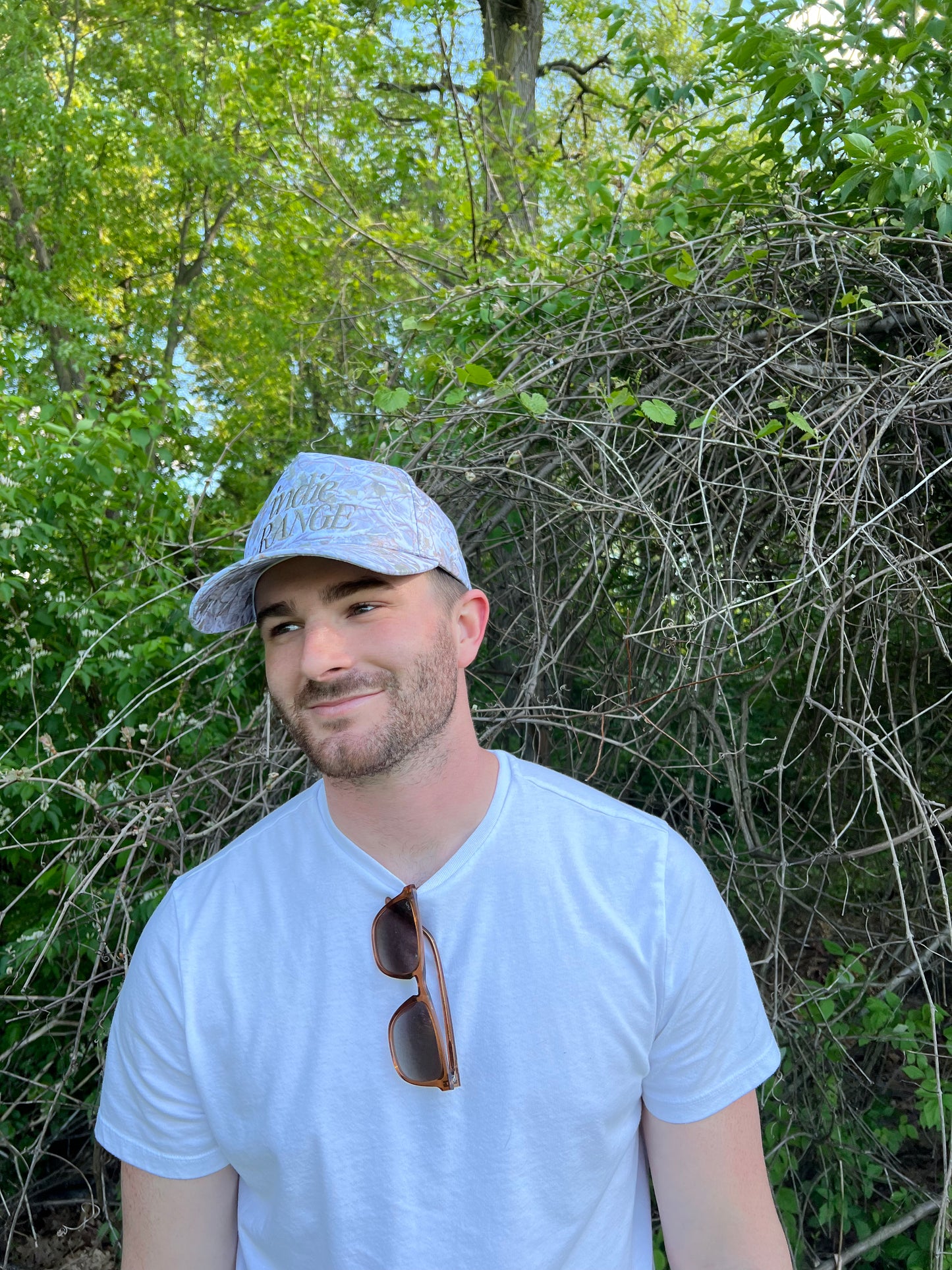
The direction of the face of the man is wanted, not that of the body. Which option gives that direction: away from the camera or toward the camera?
toward the camera

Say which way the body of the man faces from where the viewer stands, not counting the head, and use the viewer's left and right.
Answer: facing the viewer
